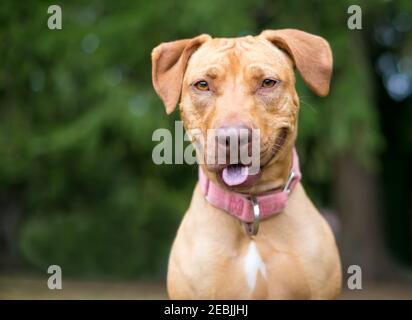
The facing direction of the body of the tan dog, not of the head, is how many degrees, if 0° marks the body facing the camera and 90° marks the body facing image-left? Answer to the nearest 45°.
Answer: approximately 0°
